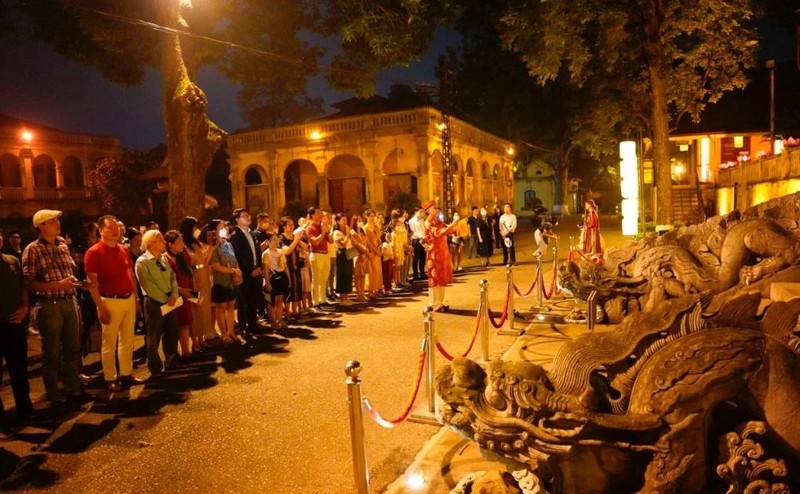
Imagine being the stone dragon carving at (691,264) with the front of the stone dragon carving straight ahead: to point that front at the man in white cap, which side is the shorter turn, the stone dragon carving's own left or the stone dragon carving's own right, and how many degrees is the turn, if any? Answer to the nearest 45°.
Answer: approximately 45° to the stone dragon carving's own left

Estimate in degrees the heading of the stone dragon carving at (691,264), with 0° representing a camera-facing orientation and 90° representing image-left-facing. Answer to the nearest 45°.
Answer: approximately 90°

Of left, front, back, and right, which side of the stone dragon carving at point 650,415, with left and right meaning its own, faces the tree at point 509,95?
right

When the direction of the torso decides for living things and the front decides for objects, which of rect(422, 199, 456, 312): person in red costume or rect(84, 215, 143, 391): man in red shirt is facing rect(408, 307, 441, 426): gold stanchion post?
the man in red shirt

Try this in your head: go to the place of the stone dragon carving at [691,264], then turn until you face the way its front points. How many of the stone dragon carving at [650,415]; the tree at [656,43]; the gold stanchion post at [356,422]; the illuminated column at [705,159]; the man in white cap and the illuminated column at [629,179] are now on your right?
3

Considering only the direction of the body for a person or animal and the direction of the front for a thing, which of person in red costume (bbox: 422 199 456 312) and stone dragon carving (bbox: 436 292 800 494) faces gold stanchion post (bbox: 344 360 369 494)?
the stone dragon carving

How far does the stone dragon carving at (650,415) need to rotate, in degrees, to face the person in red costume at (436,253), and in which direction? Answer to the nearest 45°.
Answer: approximately 45° to its right

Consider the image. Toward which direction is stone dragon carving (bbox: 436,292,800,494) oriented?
to the viewer's left

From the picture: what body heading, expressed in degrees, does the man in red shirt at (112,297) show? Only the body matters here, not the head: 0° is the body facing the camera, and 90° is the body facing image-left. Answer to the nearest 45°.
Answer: approximately 315°
